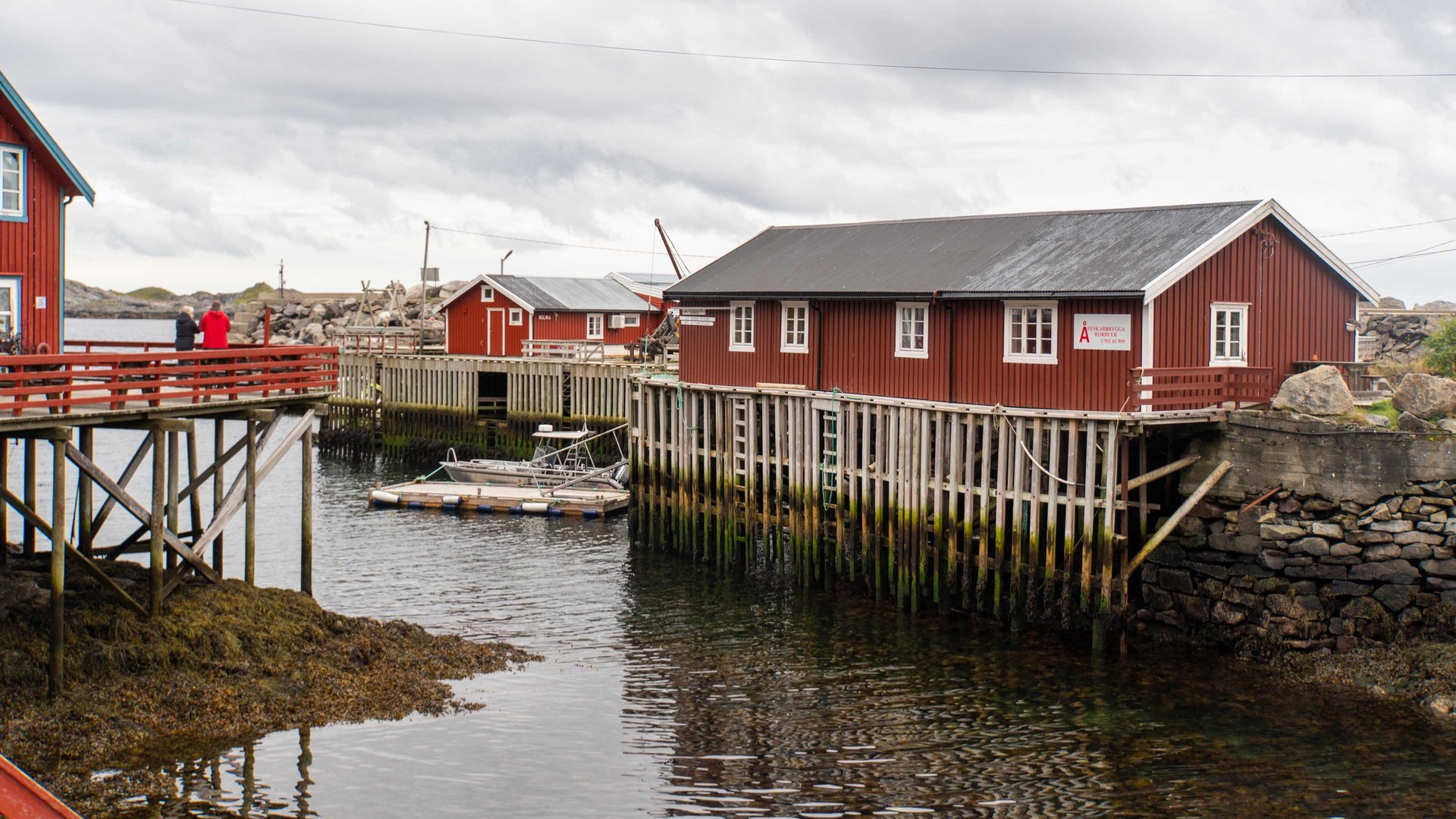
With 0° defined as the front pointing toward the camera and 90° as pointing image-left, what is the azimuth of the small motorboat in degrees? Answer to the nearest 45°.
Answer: approximately 90°

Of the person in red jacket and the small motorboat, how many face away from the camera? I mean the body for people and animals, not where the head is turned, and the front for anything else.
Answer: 1

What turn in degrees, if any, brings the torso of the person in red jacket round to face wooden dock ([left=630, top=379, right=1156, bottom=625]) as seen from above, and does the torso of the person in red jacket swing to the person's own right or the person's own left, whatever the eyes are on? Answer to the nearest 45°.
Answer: approximately 90° to the person's own right

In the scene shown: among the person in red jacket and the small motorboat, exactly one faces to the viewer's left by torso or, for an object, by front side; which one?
the small motorboat

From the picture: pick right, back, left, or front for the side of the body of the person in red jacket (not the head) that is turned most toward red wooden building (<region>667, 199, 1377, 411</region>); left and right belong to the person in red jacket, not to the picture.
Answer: right

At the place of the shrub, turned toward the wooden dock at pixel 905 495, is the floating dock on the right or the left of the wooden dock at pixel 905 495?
right

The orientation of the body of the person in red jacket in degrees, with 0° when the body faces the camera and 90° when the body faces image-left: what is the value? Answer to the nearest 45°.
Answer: approximately 180°

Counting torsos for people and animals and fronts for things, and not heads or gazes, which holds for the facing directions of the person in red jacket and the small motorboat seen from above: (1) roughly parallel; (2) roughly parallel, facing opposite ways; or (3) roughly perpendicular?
roughly perpendicular

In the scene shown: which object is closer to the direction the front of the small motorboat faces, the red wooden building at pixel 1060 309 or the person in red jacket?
the person in red jacket

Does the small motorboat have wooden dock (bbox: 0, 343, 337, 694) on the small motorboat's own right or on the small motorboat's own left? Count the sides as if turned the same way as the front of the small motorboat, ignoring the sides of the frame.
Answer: on the small motorboat's own left

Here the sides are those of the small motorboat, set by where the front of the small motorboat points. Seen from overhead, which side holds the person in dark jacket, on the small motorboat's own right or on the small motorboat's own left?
on the small motorboat's own left
